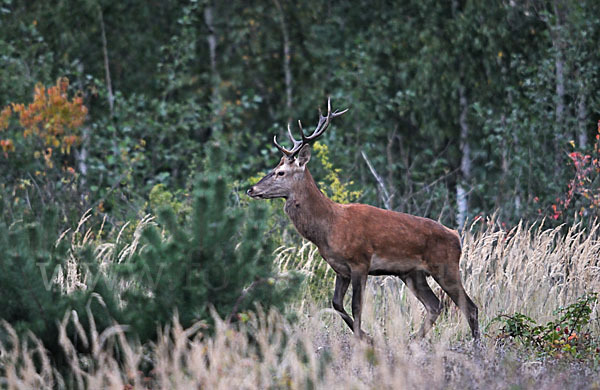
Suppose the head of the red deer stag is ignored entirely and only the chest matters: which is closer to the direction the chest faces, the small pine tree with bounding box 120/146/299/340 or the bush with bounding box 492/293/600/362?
the small pine tree

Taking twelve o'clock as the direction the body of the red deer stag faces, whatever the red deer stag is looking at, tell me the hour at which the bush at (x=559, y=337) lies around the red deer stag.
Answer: The bush is roughly at 7 o'clock from the red deer stag.

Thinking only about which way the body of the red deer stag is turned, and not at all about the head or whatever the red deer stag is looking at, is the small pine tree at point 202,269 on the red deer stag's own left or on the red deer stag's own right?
on the red deer stag's own left

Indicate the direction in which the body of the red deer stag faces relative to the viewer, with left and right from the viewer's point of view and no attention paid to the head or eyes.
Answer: facing to the left of the viewer
